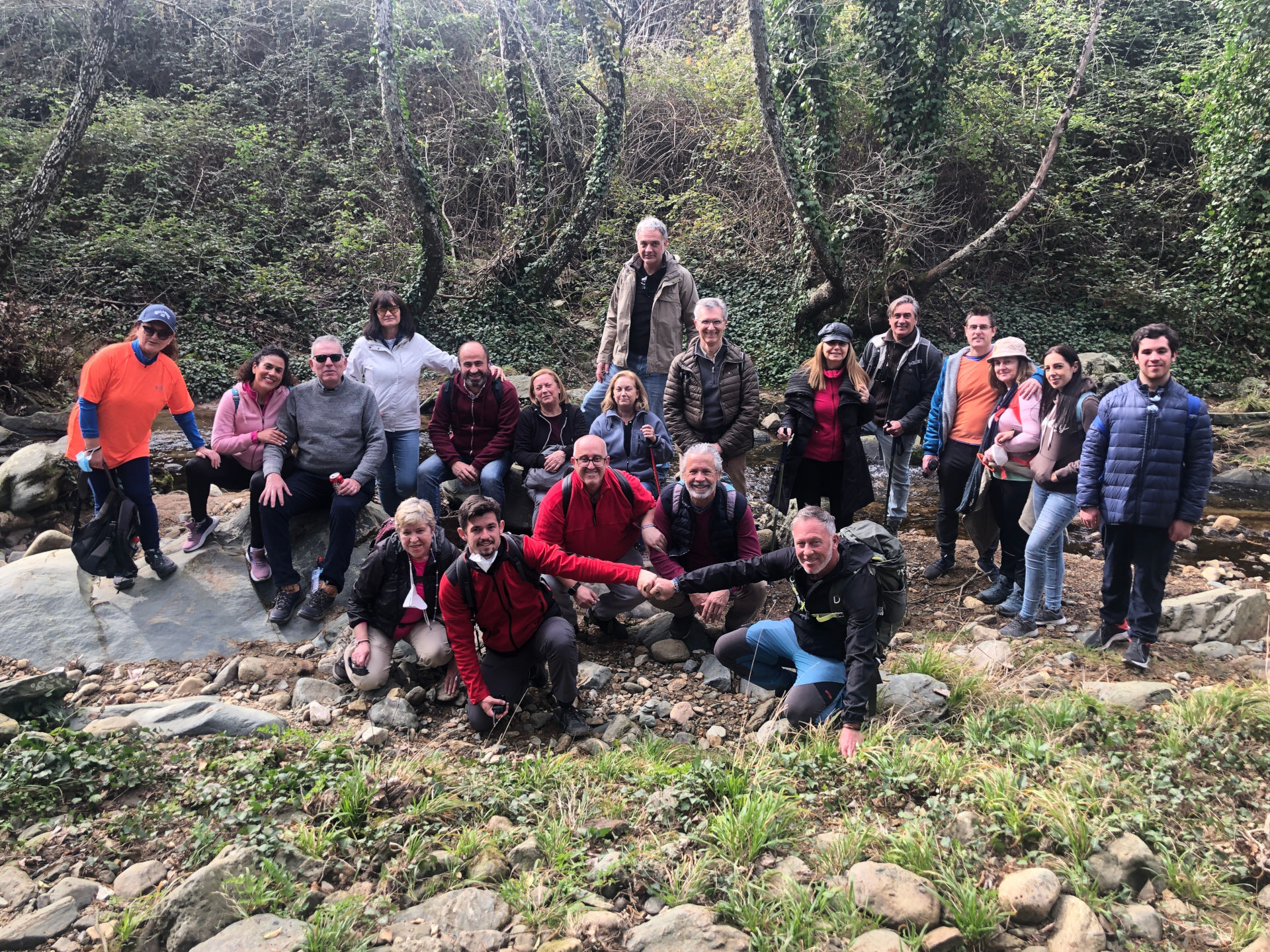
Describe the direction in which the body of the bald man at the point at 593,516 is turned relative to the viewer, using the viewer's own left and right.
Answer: facing the viewer

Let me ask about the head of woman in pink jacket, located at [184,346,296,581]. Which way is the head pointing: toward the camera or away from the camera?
toward the camera

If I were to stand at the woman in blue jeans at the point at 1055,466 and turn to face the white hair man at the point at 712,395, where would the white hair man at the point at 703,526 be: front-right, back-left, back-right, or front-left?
front-left

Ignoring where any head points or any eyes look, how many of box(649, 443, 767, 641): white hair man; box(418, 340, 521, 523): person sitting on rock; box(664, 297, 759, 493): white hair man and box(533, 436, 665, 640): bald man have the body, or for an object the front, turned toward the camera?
4

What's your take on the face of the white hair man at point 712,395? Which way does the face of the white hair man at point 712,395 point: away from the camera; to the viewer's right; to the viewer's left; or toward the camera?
toward the camera

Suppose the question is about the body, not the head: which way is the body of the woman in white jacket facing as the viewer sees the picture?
toward the camera

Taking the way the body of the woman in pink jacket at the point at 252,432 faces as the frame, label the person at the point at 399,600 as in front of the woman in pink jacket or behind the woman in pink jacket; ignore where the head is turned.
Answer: in front

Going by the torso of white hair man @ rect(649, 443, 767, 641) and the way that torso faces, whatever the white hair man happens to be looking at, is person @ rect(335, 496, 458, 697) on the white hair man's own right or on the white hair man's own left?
on the white hair man's own right

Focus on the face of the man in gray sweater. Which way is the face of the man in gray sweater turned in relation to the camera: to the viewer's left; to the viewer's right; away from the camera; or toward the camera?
toward the camera

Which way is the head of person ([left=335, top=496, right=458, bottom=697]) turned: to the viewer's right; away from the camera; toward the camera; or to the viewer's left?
toward the camera

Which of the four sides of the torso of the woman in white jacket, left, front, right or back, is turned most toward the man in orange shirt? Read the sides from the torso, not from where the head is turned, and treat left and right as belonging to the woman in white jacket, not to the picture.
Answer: left

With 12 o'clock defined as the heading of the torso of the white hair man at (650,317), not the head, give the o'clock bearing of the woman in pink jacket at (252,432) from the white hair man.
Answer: The woman in pink jacket is roughly at 2 o'clock from the white hair man.

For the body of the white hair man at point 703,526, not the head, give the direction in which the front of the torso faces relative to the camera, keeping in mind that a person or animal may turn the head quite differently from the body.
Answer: toward the camera
